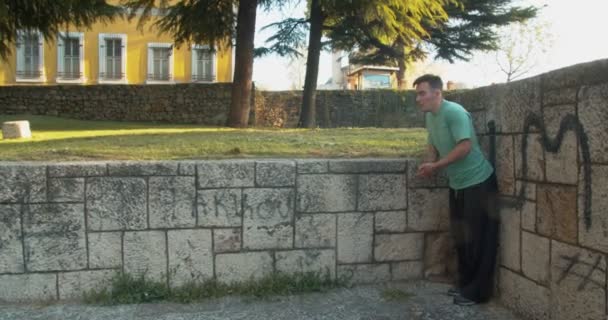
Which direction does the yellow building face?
toward the camera

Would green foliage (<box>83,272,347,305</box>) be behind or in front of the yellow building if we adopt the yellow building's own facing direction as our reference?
in front

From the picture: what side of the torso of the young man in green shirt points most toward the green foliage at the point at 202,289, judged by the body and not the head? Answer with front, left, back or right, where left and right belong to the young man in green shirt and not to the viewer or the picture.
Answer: front

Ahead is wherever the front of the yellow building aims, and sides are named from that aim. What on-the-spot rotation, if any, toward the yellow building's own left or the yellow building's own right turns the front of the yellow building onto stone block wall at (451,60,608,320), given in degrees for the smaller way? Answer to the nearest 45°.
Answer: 0° — it already faces it

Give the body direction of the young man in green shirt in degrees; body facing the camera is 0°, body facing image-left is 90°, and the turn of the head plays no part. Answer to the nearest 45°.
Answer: approximately 90°

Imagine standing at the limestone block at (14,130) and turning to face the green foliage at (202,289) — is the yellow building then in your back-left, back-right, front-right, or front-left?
back-left

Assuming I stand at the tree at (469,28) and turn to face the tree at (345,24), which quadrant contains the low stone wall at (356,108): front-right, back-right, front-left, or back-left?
front-right

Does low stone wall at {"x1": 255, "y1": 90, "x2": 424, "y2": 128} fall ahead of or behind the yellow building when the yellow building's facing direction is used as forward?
ahead

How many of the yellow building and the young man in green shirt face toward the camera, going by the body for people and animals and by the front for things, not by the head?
1
